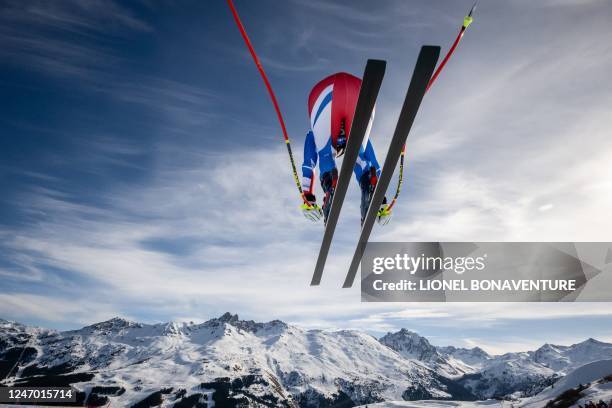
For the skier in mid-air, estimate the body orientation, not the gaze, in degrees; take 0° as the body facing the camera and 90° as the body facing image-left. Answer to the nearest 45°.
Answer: approximately 180°
